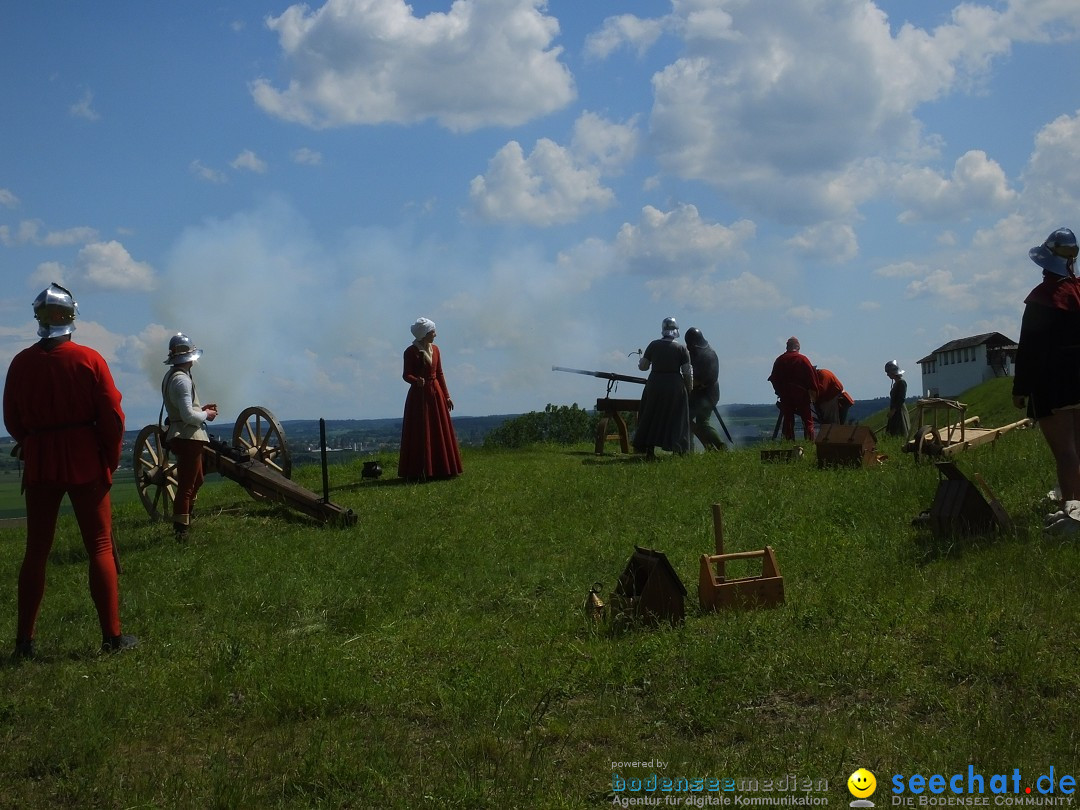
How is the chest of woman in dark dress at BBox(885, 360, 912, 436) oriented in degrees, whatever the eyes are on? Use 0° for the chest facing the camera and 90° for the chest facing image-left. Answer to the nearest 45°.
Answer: approximately 90°

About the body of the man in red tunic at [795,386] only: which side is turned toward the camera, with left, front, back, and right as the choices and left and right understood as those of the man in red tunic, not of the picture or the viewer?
back

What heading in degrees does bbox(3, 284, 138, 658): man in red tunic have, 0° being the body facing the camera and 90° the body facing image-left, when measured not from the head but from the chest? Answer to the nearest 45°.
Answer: approximately 180°

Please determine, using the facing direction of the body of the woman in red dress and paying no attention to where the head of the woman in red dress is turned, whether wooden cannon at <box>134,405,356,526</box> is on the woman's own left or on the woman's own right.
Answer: on the woman's own right

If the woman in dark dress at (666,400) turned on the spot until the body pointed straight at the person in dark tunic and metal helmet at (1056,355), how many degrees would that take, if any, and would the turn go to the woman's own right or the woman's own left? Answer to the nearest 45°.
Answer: approximately 180°

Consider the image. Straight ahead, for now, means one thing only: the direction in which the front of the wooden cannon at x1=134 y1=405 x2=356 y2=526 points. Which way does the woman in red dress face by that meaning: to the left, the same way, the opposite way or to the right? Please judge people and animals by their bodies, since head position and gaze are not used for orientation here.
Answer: the opposite way

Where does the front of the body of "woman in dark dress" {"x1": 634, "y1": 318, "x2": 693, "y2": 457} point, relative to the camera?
away from the camera

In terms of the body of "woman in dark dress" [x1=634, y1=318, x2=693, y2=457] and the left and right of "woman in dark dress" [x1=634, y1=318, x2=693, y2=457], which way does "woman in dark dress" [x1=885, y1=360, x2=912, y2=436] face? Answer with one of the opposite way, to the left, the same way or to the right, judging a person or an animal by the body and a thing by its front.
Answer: to the left

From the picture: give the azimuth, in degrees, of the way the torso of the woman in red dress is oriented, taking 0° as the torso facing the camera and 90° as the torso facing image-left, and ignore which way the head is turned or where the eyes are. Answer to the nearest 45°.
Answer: approximately 315°

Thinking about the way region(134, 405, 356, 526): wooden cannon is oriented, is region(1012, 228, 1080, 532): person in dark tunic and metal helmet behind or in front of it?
behind

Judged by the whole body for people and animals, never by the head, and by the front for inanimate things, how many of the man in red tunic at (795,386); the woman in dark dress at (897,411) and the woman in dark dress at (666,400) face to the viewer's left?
1

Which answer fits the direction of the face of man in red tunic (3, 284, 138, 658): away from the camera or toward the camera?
away from the camera
